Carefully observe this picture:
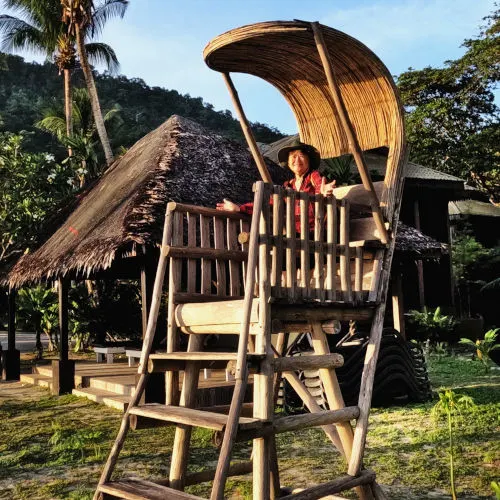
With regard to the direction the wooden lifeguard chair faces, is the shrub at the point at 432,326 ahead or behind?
behind

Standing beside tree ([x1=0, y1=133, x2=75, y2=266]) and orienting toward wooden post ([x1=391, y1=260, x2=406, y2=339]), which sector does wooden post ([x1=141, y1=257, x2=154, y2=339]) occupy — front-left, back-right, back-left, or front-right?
front-right

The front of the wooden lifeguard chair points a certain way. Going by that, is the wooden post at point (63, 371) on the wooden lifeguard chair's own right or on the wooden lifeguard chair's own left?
on the wooden lifeguard chair's own right

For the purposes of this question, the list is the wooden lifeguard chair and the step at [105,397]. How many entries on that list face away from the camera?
0

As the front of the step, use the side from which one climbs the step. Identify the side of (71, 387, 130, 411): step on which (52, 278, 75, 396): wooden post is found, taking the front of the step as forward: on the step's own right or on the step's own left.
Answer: on the step's own right

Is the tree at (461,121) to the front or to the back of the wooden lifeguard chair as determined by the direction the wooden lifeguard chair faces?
to the back

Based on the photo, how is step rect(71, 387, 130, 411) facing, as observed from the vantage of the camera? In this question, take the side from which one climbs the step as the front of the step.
facing the viewer and to the left of the viewer

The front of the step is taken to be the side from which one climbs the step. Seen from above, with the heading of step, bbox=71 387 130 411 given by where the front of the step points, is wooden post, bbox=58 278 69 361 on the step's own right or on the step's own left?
on the step's own right

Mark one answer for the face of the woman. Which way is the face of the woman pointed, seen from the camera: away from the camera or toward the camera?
toward the camera

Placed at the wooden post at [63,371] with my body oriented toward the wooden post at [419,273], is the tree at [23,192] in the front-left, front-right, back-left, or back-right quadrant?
front-left

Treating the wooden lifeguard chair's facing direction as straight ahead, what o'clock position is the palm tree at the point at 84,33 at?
The palm tree is roughly at 4 o'clock from the wooden lifeguard chair.

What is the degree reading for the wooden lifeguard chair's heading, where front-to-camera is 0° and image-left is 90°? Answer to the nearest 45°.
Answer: approximately 45°

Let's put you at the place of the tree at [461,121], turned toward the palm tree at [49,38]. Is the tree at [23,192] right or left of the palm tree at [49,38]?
left

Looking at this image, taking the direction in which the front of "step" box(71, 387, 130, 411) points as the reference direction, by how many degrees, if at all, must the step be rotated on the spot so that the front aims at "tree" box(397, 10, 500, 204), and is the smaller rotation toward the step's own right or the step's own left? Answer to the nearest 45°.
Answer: approximately 180°

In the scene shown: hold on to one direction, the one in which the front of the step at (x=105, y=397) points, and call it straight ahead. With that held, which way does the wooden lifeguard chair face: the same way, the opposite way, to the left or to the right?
the same way
